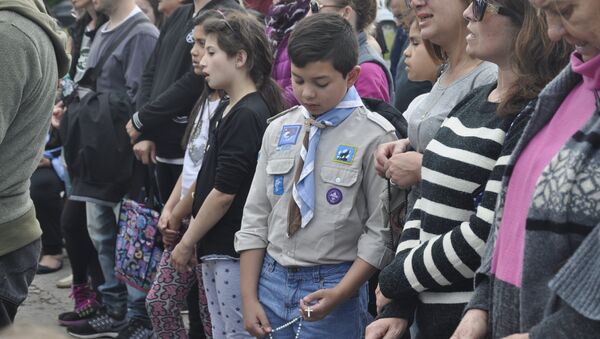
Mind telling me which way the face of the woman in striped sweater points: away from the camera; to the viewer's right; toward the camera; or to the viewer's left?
to the viewer's left

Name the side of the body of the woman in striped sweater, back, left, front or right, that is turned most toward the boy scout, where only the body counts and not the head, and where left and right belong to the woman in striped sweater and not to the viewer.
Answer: front

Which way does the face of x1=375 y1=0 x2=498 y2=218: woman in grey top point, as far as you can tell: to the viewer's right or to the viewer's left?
to the viewer's left

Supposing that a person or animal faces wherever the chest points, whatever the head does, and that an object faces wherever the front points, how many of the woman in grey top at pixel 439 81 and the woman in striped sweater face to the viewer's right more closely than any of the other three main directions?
0

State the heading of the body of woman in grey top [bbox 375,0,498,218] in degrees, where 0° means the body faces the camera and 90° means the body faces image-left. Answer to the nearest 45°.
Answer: approximately 45°
